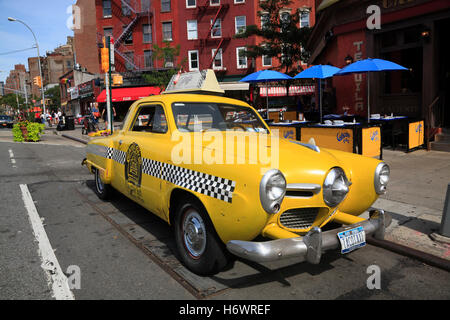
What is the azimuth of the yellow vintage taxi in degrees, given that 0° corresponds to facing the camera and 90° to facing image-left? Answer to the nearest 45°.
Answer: approximately 315°

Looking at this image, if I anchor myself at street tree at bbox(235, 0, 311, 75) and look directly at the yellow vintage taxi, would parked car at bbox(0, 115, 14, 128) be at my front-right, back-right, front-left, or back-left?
back-right

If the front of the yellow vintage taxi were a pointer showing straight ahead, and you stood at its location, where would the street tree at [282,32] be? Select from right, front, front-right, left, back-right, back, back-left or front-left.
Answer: back-left

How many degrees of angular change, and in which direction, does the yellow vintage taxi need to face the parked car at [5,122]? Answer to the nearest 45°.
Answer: approximately 180°
